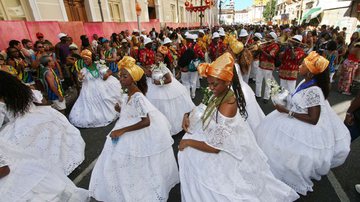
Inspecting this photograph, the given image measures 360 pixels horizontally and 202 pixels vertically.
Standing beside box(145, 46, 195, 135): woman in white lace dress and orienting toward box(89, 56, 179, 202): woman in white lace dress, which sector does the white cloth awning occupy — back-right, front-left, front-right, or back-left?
back-left

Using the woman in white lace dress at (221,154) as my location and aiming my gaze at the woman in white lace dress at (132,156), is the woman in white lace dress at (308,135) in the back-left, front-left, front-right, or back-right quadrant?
back-right

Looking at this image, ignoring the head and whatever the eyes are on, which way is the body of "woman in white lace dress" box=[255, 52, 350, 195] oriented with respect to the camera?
to the viewer's left

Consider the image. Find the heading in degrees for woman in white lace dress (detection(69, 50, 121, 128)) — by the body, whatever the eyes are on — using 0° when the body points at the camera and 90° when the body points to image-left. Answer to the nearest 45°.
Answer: approximately 0°

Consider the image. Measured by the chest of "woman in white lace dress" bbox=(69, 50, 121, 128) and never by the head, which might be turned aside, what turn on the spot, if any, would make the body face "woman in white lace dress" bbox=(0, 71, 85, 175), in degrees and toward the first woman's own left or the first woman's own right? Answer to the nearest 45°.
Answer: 0° — they already face them

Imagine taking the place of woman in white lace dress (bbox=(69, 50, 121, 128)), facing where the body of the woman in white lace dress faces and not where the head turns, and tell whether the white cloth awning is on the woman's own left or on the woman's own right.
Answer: on the woman's own left

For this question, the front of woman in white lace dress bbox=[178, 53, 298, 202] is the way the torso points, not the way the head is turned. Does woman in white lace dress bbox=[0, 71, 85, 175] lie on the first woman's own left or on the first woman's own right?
on the first woman's own right

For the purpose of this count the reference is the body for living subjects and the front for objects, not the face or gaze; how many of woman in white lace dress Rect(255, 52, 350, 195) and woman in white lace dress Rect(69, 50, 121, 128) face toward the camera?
1

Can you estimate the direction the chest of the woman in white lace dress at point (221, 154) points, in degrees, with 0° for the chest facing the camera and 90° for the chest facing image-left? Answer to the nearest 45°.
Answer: approximately 45°

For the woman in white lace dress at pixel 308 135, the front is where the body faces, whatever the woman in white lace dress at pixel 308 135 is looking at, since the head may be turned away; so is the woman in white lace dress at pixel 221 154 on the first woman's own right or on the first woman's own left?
on the first woman's own left

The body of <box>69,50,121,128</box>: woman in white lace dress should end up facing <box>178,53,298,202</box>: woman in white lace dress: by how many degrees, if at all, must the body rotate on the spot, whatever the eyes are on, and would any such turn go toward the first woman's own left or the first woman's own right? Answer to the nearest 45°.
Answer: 0° — they already face them
